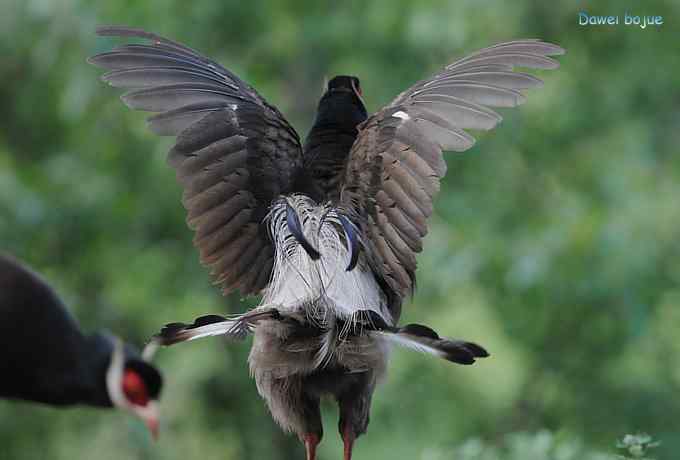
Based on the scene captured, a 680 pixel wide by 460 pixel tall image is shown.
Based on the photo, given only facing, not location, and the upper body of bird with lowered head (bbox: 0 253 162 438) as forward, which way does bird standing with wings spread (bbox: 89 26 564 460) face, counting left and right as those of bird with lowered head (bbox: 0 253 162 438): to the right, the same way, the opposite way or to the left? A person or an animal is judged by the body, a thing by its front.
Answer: to the left

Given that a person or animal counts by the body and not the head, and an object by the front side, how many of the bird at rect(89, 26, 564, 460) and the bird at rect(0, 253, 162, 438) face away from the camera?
1

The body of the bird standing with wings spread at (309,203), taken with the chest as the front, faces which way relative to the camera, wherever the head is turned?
away from the camera

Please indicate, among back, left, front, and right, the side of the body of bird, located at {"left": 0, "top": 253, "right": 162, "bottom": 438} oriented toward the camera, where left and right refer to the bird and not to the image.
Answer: right

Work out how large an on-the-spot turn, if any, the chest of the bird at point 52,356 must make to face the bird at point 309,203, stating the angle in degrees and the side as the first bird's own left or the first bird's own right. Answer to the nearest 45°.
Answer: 0° — it already faces it

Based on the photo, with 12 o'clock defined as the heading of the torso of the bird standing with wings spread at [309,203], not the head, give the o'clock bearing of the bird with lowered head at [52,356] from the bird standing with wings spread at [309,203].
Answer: the bird with lowered head at [52,356] is roughly at 9 o'clock from the bird standing with wings spread at [309,203].

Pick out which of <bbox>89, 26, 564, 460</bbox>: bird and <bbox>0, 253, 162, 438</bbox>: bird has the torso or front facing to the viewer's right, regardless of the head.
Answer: <bbox>0, 253, 162, 438</bbox>: bird
